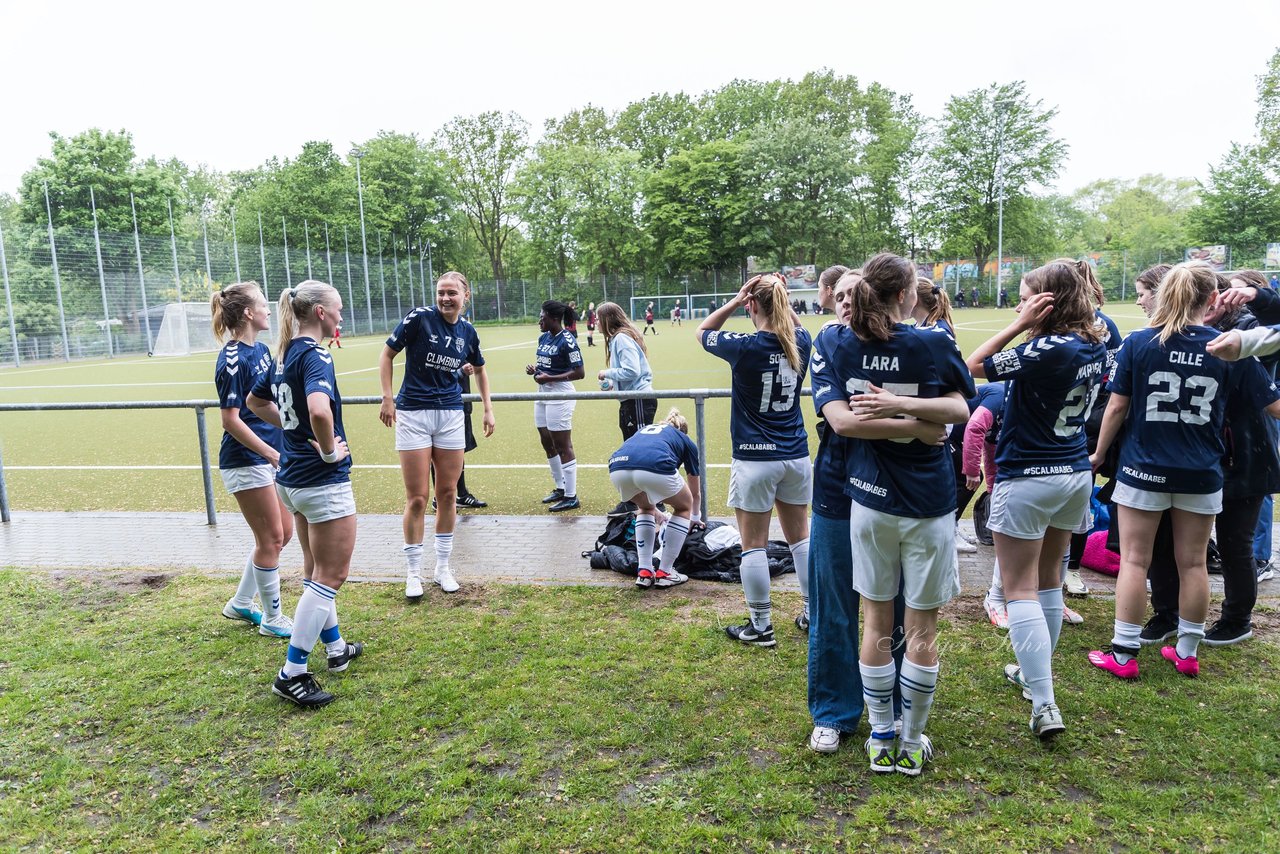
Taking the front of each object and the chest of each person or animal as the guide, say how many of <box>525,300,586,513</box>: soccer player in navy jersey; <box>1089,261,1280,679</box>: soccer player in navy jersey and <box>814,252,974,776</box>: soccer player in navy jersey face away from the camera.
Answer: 2

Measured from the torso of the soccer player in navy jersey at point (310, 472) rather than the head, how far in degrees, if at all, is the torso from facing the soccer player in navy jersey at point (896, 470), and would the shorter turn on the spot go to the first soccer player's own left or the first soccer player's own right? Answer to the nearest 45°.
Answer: approximately 90° to the first soccer player's own right

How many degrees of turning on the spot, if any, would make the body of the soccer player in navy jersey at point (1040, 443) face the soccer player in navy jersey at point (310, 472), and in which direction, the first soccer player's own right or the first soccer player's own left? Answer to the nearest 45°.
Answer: approximately 45° to the first soccer player's own left

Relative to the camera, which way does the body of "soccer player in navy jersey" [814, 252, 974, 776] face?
away from the camera

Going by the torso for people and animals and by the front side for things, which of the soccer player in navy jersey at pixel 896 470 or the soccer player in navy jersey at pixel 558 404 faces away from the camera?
the soccer player in navy jersey at pixel 896 470

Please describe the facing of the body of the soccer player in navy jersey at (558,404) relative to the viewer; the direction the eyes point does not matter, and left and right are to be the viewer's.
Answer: facing the viewer and to the left of the viewer

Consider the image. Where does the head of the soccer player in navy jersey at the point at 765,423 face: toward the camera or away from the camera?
away from the camera

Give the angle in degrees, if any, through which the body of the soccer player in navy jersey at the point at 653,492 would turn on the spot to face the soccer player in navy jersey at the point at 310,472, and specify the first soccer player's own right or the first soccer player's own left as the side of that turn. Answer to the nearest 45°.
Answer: approximately 180°

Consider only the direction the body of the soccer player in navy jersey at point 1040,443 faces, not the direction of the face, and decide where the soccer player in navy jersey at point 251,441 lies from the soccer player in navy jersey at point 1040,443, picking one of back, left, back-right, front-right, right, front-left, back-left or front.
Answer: front-left

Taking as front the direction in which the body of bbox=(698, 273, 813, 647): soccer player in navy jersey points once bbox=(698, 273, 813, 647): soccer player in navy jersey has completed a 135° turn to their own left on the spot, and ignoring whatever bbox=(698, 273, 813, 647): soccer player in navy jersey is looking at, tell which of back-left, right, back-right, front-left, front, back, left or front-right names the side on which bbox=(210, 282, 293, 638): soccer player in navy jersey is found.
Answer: right

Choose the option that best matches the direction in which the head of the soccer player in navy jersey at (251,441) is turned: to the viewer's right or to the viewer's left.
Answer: to the viewer's right

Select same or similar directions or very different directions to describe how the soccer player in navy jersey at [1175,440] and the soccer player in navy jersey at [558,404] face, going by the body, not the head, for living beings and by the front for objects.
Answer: very different directions

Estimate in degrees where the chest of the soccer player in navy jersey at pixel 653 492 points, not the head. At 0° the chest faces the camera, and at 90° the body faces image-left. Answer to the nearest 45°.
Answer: approximately 225°

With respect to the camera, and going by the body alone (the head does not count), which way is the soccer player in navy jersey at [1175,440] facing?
away from the camera

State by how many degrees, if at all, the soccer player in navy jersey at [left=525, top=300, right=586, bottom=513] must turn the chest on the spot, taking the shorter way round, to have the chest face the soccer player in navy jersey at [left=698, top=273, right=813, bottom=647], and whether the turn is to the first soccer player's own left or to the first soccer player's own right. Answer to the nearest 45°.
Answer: approximately 45° to the first soccer player's own left
